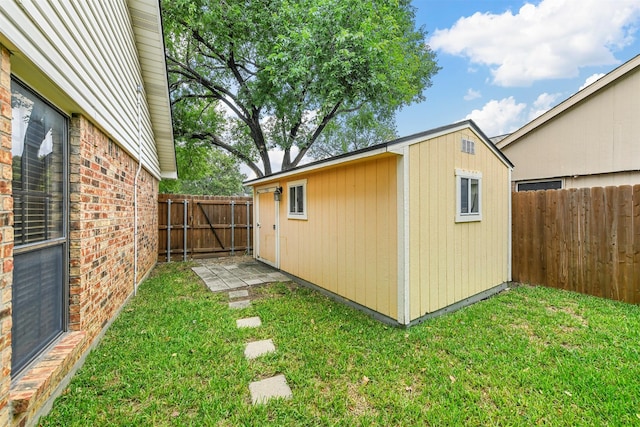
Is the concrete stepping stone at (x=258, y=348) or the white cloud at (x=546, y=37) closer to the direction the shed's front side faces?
the concrete stepping stone

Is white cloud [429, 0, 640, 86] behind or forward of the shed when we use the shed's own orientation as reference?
behind

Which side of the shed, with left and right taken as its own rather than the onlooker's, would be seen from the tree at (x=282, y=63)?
right

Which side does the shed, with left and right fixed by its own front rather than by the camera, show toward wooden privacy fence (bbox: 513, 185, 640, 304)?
back

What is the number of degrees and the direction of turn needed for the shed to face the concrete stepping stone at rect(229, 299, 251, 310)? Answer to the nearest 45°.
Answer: approximately 45° to its right

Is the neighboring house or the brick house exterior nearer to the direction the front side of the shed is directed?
the brick house exterior

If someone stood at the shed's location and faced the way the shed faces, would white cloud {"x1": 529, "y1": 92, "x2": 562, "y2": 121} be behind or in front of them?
behind

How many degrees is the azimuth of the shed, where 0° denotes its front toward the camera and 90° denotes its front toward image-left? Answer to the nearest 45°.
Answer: approximately 45°

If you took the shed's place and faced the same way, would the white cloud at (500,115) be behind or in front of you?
behind

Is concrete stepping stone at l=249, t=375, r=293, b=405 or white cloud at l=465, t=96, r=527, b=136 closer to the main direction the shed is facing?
the concrete stepping stone

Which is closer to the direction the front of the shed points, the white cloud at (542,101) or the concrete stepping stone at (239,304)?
the concrete stepping stone
